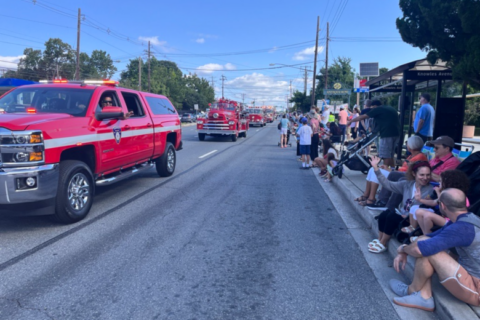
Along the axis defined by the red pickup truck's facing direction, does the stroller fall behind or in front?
behind

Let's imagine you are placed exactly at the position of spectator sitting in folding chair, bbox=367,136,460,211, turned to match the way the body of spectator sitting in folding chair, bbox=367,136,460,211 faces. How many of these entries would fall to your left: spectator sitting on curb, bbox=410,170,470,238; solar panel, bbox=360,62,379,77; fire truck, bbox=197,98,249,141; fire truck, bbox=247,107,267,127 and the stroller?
1

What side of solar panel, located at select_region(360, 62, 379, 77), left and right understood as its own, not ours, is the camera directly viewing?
front

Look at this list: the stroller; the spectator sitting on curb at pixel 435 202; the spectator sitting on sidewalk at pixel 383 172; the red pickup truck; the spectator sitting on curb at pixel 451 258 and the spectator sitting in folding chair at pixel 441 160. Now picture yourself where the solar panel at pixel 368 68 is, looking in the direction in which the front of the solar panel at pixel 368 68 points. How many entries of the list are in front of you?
6

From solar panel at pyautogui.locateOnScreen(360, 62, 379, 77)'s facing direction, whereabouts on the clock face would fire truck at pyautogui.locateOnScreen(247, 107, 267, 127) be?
The fire truck is roughly at 5 o'clock from the solar panel.

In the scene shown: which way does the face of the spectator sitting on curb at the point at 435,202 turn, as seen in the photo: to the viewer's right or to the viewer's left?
to the viewer's left

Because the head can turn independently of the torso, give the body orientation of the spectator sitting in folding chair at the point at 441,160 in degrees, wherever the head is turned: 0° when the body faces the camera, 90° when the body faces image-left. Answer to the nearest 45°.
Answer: approximately 90°

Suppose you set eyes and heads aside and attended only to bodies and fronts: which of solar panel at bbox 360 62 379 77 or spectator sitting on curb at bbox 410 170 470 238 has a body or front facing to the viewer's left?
the spectator sitting on curb

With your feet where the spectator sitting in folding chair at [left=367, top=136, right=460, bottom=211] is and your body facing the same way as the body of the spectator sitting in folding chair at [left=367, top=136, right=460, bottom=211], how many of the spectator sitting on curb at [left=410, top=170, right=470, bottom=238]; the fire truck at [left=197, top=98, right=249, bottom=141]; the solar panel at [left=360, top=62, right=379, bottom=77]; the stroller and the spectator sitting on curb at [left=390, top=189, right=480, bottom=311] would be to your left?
2

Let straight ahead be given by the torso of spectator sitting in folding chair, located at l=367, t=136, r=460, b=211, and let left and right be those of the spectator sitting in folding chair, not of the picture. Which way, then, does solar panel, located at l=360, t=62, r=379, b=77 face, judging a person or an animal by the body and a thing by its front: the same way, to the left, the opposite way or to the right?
to the left

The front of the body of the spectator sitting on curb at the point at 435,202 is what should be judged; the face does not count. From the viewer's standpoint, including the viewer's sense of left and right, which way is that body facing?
facing to the left of the viewer

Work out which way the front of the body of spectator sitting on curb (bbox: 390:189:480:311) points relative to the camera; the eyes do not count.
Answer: to the viewer's left

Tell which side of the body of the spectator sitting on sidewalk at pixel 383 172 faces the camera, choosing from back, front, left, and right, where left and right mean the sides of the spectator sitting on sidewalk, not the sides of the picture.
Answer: left

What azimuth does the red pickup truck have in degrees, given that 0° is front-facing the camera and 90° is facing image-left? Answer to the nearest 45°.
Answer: approximately 45°
